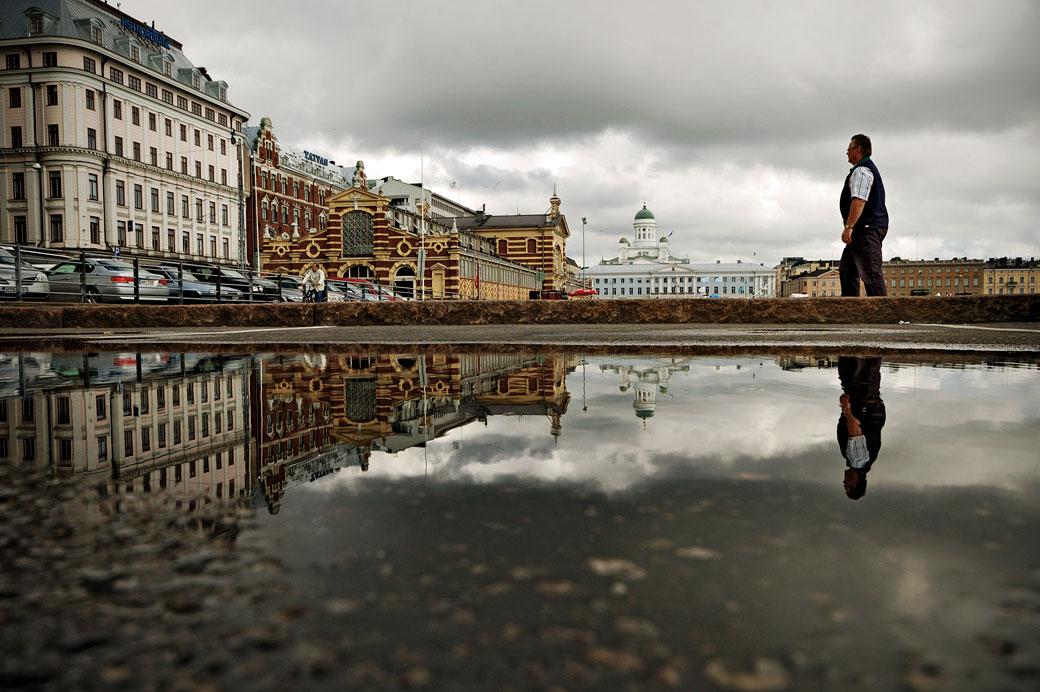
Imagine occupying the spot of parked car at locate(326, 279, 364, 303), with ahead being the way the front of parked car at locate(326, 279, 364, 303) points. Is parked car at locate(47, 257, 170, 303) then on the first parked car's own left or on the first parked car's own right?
on the first parked car's own right

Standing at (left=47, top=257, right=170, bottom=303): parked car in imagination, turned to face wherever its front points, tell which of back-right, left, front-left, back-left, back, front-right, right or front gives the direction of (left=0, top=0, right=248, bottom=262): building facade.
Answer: front-right

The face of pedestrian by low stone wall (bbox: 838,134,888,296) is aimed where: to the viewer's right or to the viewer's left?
to the viewer's left

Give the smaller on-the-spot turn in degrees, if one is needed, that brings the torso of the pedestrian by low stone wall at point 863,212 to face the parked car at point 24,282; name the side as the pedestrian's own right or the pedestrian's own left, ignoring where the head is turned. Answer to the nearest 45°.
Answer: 0° — they already face it

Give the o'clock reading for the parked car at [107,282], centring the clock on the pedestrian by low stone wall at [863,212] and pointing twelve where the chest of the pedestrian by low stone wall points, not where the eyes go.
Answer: The parked car is roughly at 12 o'clock from the pedestrian by low stone wall.

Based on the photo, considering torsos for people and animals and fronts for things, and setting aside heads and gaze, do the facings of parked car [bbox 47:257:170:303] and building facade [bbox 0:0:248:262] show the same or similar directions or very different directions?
very different directions

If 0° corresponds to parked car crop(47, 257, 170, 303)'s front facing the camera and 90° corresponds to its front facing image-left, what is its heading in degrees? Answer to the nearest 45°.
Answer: approximately 135°

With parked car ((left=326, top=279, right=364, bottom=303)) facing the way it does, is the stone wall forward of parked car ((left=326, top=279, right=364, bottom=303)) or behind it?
forward

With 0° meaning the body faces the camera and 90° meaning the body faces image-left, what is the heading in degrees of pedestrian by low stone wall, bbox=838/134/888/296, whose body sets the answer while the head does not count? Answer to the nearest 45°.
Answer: approximately 90°

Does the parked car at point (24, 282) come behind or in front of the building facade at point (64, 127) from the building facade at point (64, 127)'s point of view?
in front

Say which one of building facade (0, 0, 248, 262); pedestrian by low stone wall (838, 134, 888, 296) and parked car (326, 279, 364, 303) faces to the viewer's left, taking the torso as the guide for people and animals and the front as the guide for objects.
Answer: the pedestrian by low stone wall
